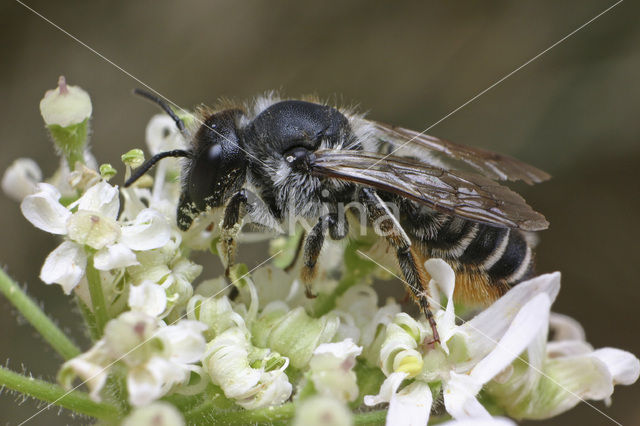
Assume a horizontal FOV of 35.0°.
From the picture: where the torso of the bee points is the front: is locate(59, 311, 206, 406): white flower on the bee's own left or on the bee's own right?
on the bee's own left

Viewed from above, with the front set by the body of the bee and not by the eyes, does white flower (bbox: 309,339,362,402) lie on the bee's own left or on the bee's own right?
on the bee's own left

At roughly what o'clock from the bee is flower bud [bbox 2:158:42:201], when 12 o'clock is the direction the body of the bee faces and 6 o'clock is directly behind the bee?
The flower bud is roughly at 1 o'clock from the bee.

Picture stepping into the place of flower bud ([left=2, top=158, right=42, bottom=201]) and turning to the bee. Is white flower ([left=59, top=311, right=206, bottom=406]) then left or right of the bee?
right

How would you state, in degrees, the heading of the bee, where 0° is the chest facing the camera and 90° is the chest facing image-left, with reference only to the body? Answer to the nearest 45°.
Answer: approximately 90°

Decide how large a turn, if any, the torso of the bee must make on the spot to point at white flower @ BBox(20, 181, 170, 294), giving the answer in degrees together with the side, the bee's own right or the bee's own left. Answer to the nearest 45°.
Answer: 0° — it already faces it
